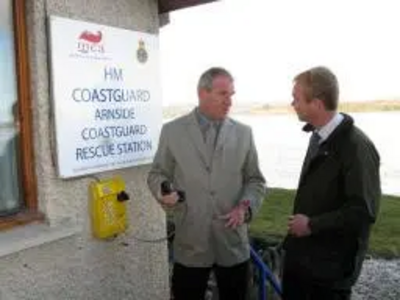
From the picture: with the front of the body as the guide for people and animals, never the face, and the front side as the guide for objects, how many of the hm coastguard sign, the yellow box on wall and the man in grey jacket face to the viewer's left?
0

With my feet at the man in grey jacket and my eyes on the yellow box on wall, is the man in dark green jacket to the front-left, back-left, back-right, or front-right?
back-left

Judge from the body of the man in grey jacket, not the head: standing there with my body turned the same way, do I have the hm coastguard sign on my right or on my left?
on my right

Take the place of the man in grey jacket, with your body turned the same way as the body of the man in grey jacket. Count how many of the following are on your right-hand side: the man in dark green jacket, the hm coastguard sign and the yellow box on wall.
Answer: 2

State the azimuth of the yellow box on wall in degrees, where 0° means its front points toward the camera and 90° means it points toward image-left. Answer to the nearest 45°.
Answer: approximately 315°

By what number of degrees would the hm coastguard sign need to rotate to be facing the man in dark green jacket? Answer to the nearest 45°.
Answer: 0° — it already faces them

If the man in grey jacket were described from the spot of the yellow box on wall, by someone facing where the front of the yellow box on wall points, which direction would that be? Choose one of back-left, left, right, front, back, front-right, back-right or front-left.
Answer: front-left

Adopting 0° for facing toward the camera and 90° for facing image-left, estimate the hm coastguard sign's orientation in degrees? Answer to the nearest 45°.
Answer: approximately 315°

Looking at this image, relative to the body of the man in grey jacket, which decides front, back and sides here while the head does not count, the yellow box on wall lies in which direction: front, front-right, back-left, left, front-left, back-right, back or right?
right

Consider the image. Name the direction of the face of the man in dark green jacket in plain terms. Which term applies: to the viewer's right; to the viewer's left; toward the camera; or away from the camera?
to the viewer's left

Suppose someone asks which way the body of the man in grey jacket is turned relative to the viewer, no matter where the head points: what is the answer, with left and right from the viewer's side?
facing the viewer
